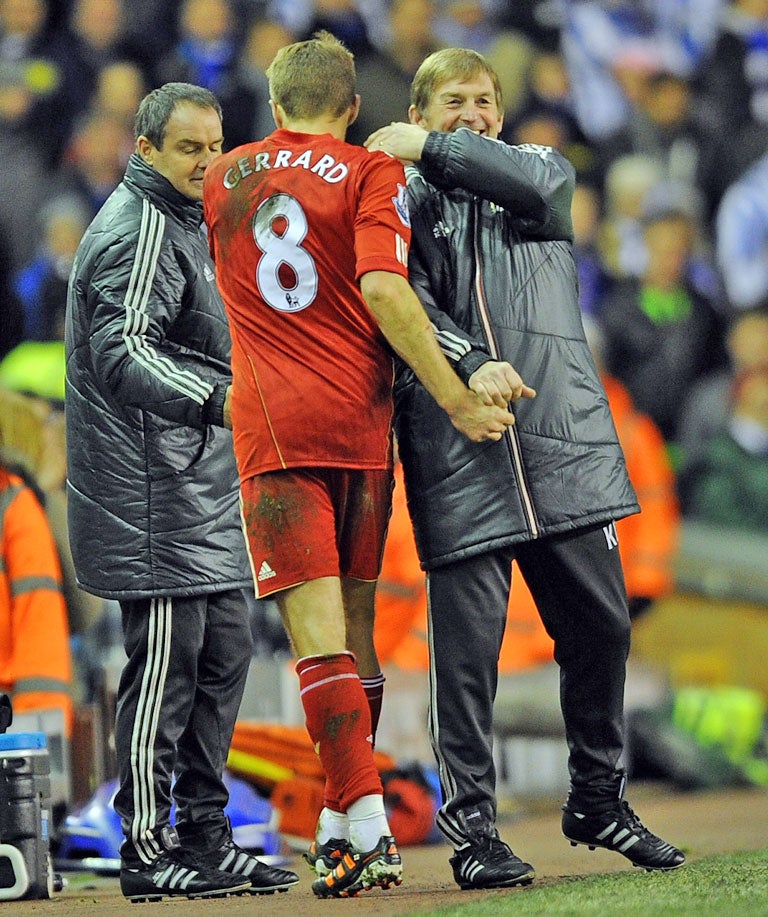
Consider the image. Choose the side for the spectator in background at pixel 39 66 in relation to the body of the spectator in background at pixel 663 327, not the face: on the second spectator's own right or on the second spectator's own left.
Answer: on the second spectator's own right

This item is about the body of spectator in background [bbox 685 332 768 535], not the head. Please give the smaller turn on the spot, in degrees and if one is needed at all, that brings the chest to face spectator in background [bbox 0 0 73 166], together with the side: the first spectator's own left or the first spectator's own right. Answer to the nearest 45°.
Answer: approximately 90° to the first spectator's own right

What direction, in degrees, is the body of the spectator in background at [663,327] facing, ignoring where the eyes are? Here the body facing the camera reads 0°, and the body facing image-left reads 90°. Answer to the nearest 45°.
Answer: approximately 0°

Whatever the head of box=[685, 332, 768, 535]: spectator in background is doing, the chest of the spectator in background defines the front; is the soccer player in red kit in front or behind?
in front

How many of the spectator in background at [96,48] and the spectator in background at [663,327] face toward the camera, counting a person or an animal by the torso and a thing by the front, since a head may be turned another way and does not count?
2

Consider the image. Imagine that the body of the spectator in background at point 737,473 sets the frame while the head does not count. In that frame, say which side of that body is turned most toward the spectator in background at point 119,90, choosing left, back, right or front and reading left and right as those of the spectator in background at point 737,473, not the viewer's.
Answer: right

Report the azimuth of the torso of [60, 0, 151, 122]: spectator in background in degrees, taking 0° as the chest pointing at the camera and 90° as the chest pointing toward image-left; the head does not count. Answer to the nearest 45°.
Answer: approximately 0°

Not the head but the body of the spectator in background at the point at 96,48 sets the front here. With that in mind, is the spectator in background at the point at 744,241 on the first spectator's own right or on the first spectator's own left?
on the first spectator's own left

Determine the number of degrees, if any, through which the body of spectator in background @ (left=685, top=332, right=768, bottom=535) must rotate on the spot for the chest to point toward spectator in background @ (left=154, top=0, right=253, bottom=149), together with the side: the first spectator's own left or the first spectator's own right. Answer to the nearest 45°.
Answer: approximately 90° to the first spectator's own right
